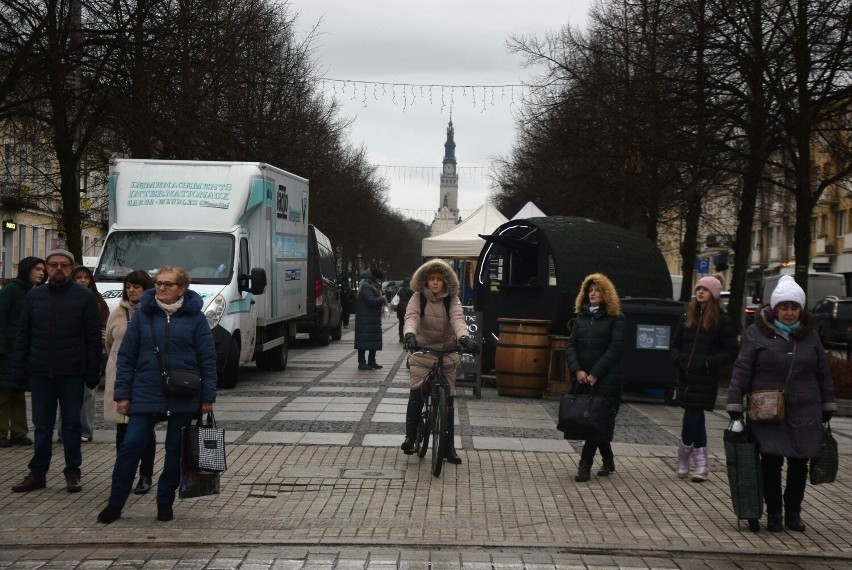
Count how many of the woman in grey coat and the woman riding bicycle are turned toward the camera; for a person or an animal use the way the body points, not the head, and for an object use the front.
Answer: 2

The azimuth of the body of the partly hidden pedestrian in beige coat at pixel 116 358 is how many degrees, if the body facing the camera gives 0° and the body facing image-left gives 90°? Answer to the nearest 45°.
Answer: approximately 315°

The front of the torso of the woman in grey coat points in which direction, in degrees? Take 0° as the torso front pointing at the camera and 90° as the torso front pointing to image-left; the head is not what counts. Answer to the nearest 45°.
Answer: approximately 0°

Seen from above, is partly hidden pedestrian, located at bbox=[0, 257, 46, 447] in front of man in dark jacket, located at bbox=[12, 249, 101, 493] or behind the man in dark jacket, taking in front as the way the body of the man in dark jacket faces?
behind
